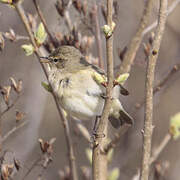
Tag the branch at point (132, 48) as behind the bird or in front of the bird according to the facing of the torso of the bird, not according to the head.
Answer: behind

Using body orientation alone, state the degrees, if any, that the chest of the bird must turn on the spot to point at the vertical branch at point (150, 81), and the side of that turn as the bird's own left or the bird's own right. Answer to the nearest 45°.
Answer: approximately 135° to the bird's own left

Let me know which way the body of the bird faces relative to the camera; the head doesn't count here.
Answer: to the viewer's left
